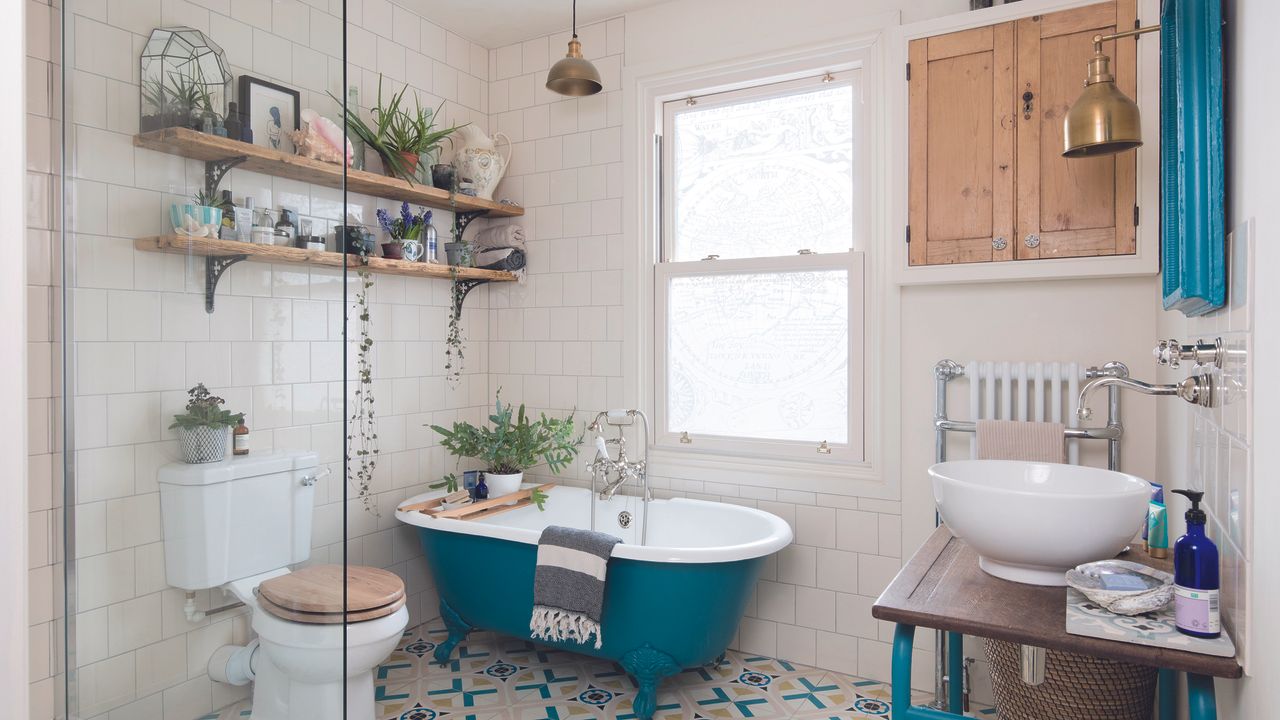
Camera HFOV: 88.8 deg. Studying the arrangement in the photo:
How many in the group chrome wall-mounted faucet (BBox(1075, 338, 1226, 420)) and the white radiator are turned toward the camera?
1

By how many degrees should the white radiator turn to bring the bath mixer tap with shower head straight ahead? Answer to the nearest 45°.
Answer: approximately 90° to its right

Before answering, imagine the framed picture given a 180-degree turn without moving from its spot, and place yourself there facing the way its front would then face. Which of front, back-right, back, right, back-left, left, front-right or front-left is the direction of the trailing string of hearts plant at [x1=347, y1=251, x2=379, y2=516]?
front-right

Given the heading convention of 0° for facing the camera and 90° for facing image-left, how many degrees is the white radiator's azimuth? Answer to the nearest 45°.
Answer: approximately 0°

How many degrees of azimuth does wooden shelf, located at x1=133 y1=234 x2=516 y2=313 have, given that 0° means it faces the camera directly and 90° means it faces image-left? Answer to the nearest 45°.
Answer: approximately 315°

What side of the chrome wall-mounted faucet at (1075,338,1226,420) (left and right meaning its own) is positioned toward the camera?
left

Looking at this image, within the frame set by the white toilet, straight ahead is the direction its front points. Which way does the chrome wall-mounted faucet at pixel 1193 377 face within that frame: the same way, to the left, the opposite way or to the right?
the opposite way

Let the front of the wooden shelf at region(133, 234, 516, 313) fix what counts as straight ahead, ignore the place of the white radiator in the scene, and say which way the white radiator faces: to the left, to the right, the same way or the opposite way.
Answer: to the right
